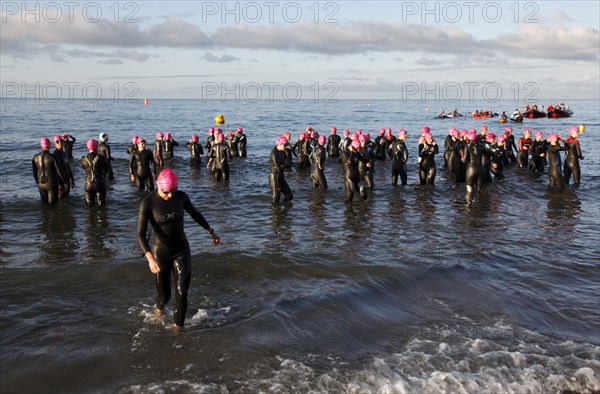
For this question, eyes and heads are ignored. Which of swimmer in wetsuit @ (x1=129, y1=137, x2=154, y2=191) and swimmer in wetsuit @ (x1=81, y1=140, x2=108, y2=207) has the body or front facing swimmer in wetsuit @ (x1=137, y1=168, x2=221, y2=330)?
swimmer in wetsuit @ (x1=129, y1=137, x2=154, y2=191)

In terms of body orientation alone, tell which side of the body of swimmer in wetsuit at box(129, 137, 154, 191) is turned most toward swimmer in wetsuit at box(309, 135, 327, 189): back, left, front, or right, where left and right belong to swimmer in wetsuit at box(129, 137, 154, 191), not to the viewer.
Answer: left

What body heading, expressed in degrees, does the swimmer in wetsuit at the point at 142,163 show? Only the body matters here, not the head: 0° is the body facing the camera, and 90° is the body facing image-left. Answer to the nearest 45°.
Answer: approximately 0°

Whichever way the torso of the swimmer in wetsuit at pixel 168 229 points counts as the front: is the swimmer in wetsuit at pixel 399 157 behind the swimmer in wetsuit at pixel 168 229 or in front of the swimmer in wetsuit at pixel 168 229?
behind
